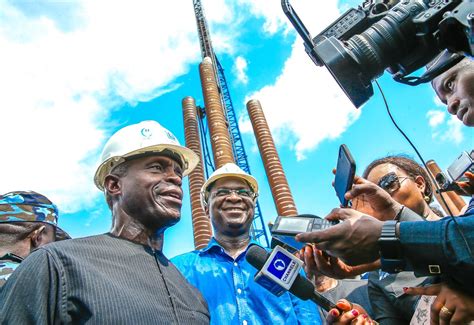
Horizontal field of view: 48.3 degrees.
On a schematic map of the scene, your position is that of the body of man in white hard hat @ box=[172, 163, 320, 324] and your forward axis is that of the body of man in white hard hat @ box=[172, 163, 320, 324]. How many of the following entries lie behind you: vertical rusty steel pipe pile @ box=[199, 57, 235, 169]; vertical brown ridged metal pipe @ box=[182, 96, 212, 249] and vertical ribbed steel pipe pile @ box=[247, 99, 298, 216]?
3

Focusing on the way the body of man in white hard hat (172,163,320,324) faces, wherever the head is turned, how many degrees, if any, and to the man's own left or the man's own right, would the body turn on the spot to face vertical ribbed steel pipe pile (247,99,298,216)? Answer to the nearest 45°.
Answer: approximately 180°

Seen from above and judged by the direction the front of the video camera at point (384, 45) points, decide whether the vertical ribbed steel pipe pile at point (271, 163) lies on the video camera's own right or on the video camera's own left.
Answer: on the video camera's own right

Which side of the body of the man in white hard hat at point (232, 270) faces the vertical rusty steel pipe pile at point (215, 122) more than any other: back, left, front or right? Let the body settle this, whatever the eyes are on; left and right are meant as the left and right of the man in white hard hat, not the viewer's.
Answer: back

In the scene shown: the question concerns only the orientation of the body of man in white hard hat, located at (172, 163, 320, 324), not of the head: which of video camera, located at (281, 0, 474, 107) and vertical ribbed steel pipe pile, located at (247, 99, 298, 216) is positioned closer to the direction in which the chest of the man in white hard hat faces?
the video camera

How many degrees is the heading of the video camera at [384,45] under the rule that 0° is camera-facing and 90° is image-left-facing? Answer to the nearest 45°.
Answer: approximately 90°

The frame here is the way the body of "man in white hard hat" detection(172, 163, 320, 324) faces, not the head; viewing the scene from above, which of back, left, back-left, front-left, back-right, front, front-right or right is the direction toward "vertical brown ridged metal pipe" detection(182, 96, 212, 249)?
back

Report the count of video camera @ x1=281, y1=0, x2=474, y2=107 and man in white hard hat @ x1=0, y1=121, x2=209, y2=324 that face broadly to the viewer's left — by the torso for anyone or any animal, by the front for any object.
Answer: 1

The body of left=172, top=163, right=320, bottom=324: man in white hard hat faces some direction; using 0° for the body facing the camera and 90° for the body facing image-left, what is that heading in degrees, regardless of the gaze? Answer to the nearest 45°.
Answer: approximately 0°

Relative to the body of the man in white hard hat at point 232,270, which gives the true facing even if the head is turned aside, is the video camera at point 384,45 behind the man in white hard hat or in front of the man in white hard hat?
in front
